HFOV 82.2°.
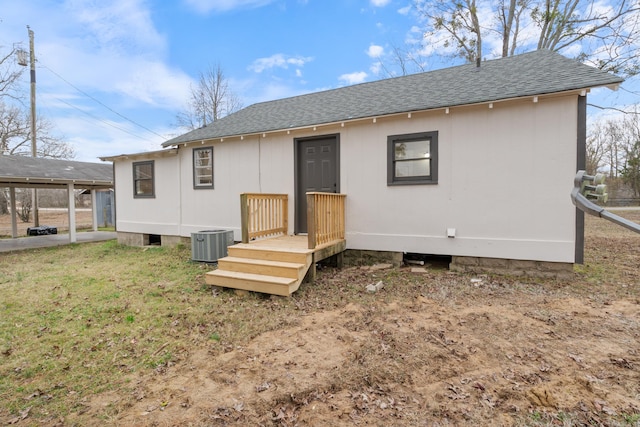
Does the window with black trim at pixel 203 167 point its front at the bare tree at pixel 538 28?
no

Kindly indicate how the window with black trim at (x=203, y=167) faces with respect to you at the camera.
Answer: facing the viewer

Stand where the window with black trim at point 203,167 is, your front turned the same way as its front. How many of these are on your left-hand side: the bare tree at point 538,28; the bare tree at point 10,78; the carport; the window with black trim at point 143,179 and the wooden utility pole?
1

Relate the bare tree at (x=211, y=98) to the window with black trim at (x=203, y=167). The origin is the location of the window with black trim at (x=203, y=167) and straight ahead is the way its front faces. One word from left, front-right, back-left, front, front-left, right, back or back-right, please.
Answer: back

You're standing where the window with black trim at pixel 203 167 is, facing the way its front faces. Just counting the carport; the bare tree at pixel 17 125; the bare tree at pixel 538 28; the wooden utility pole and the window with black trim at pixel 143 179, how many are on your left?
1

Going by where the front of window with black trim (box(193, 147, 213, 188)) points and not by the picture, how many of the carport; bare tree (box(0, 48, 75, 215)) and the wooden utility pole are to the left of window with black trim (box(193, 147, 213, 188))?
0

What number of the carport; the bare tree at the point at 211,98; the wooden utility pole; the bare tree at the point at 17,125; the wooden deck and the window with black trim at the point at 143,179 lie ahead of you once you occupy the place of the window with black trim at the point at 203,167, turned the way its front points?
1

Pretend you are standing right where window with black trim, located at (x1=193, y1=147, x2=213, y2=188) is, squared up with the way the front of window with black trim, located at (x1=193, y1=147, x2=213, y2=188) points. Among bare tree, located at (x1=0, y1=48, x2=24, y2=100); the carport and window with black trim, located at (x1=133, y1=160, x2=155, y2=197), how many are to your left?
0

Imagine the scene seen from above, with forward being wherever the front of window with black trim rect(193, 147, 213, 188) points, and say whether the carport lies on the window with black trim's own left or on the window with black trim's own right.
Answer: on the window with black trim's own right

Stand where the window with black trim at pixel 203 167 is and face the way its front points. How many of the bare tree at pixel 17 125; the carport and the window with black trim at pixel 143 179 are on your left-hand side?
0

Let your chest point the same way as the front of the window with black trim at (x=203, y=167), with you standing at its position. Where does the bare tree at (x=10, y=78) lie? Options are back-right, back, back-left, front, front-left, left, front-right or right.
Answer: back-right

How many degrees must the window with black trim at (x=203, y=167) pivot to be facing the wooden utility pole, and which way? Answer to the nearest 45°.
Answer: approximately 135° to its right
